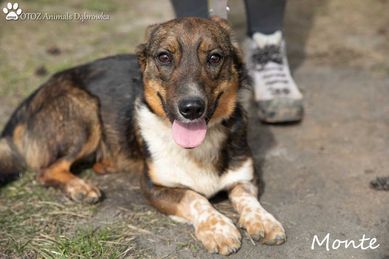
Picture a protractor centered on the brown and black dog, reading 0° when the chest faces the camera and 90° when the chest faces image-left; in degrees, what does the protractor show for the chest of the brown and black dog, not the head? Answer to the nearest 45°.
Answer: approximately 315°
